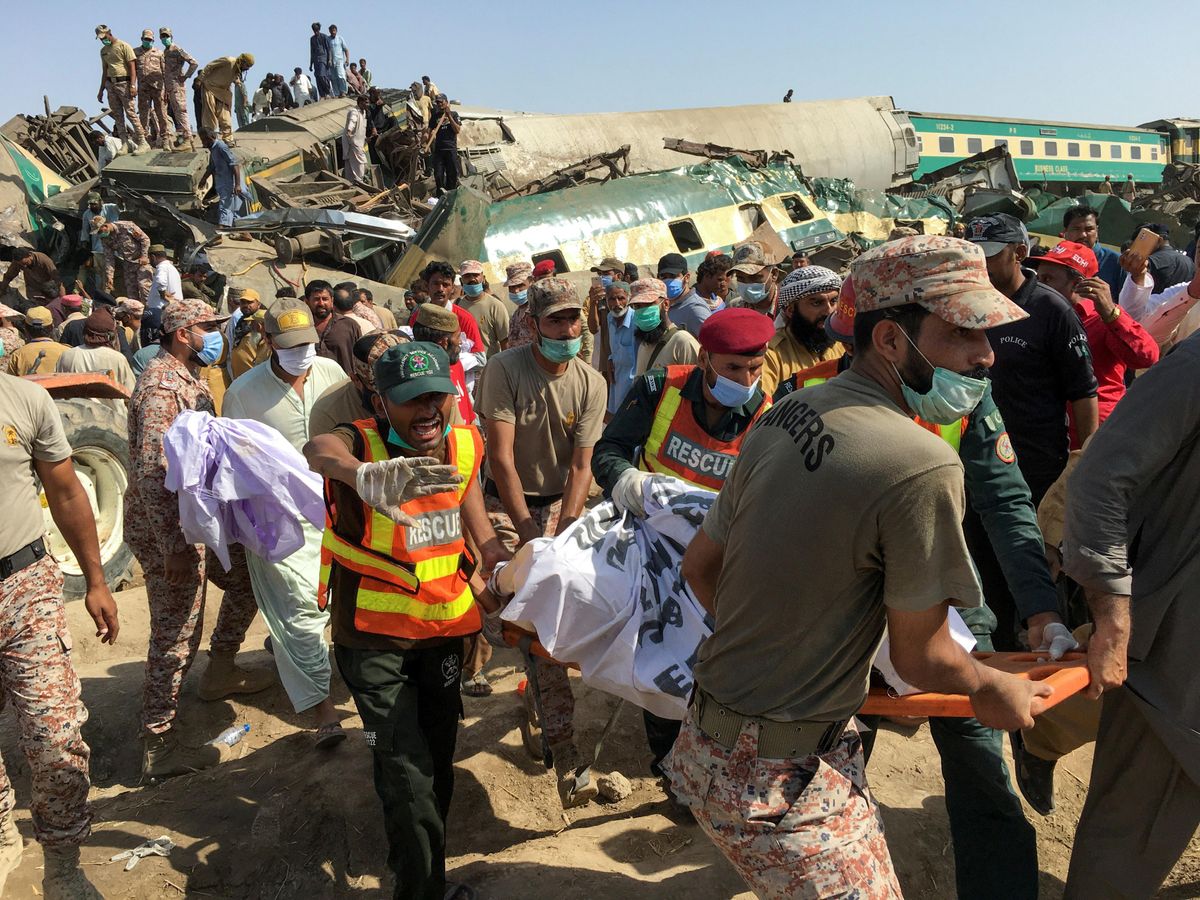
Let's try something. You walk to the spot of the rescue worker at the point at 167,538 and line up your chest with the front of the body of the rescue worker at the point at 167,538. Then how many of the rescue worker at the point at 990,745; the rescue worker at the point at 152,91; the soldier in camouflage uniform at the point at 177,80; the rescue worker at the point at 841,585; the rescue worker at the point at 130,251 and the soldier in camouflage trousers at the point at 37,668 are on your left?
3

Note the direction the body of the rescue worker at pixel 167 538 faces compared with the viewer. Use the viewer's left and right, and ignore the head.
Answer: facing to the right of the viewer

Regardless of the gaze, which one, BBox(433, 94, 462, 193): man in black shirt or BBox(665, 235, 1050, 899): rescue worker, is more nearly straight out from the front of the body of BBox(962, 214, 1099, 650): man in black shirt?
the rescue worker

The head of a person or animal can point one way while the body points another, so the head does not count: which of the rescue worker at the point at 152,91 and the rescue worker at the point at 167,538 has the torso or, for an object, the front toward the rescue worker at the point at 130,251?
the rescue worker at the point at 152,91

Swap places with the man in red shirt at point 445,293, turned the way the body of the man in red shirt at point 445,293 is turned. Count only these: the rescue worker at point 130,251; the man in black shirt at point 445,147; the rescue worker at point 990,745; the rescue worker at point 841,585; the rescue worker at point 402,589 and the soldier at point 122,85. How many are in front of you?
3

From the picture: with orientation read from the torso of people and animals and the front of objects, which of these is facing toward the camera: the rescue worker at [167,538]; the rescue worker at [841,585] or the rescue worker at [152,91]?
the rescue worker at [152,91]

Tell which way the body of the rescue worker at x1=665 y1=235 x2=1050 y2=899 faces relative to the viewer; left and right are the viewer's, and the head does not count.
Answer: facing away from the viewer and to the right of the viewer
